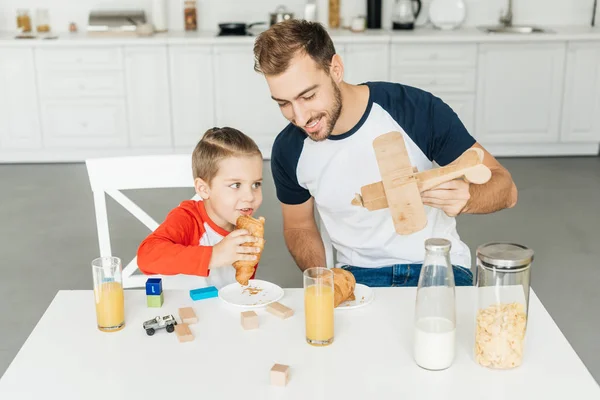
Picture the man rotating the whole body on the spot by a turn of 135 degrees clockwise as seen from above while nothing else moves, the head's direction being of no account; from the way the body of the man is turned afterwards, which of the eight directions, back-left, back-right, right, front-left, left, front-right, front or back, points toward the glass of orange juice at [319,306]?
back

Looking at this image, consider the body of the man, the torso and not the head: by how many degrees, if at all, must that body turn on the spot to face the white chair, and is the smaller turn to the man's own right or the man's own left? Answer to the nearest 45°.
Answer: approximately 45° to the man's own right

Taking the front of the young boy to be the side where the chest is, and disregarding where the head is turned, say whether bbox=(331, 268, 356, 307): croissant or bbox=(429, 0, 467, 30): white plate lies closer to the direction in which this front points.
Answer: the croissant

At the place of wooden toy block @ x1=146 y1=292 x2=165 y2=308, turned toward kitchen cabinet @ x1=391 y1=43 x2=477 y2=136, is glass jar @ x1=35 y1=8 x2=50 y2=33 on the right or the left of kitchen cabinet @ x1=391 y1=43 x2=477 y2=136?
left

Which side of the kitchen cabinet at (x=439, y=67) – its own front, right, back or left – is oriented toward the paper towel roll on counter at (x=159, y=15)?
right

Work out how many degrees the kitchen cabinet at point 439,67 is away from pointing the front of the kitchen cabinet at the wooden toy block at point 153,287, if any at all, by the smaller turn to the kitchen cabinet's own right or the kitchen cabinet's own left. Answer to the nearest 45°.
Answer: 0° — it already faces it

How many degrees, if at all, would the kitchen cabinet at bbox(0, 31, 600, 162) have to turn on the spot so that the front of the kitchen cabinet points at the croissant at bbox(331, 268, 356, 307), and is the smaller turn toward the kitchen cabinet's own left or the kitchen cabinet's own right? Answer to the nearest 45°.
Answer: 0° — it already faces it

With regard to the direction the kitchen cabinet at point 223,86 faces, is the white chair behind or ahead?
ahead

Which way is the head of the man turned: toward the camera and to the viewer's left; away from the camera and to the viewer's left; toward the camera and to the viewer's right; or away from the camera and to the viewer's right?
toward the camera and to the viewer's left

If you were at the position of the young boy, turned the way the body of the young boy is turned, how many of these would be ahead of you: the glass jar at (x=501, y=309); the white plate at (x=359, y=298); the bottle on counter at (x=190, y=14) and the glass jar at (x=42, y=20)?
2

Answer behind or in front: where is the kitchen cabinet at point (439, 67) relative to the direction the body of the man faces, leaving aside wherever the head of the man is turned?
behind

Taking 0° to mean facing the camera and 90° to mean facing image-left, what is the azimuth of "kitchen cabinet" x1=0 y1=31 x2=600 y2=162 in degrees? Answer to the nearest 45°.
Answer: approximately 0°

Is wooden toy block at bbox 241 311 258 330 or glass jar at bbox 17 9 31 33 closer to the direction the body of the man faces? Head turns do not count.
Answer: the wooden toy block

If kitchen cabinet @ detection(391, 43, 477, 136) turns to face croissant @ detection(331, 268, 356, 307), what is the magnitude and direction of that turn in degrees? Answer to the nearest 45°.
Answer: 0° — it already faces it
